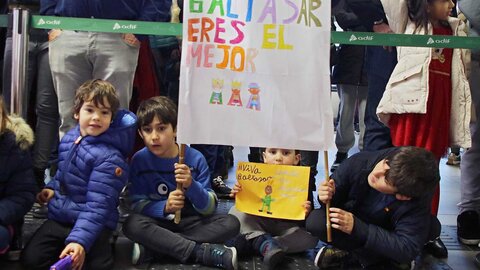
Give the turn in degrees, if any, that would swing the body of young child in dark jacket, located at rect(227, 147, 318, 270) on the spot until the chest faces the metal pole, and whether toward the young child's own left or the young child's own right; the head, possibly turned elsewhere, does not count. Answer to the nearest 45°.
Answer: approximately 90° to the young child's own right

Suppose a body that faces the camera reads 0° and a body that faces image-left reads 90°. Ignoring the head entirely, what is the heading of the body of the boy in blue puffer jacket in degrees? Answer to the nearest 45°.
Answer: approximately 45°

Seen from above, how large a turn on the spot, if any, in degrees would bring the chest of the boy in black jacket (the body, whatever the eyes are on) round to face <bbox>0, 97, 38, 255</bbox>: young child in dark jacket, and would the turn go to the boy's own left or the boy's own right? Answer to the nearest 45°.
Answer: approximately 45° to the boy's own right

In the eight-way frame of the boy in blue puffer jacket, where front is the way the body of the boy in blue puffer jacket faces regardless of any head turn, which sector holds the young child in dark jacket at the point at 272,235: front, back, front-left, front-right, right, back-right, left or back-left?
back-left
